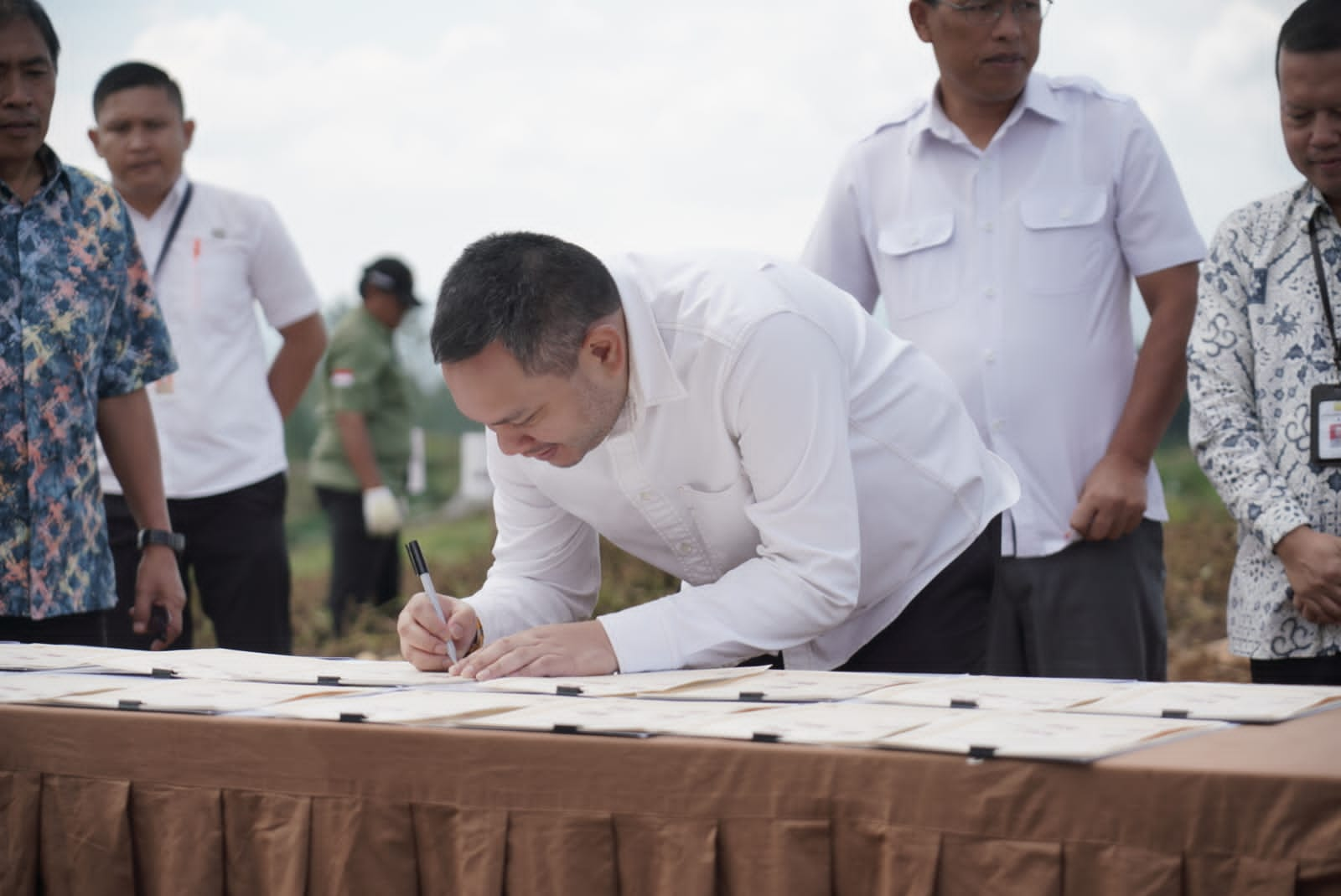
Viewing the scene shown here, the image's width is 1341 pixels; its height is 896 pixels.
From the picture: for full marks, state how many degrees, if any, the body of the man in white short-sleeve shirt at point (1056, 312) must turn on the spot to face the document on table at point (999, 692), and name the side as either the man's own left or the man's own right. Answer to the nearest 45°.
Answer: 0° — they already face it

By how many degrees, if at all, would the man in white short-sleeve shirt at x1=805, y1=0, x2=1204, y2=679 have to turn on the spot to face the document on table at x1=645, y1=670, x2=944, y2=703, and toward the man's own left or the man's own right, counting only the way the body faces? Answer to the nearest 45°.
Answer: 0° — they already face it

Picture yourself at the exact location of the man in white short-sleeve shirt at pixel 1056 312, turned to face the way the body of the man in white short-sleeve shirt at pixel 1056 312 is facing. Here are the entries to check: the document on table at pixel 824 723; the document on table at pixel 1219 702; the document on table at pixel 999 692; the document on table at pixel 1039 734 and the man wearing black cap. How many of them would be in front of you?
4

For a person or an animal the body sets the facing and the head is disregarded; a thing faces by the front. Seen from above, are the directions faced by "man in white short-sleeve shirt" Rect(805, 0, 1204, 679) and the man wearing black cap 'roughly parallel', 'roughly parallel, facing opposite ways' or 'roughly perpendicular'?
roughly perpendicular

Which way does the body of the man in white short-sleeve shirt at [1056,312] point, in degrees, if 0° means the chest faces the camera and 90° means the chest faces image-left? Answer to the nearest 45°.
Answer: approximately 0°
